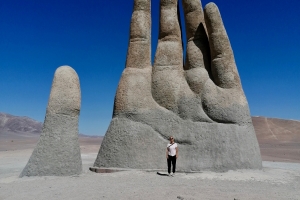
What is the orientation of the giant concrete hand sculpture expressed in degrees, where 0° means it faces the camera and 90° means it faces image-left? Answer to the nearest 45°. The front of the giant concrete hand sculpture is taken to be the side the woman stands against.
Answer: approximately 0°
